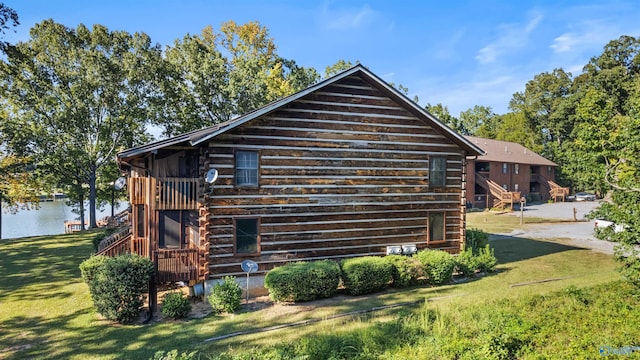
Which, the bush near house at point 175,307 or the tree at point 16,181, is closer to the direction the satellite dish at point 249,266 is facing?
the bush near house

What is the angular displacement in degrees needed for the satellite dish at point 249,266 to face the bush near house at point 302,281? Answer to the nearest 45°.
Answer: approximately 90° to its left

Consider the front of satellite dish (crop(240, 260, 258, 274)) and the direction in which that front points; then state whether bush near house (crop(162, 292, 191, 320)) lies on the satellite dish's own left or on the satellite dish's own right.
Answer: on the satellite dish's own right

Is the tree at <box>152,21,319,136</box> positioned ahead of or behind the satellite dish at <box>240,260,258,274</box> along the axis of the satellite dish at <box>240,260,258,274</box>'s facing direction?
behind

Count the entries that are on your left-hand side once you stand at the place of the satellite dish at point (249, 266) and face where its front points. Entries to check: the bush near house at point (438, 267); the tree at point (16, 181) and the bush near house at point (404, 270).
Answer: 2

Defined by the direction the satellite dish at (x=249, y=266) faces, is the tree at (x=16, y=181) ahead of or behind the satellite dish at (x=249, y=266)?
behind

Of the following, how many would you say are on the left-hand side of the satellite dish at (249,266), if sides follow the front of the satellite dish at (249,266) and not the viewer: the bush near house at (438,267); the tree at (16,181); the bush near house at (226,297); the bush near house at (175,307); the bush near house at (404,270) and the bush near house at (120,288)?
2

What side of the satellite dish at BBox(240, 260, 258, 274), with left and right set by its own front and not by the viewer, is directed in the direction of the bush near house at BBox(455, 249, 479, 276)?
left

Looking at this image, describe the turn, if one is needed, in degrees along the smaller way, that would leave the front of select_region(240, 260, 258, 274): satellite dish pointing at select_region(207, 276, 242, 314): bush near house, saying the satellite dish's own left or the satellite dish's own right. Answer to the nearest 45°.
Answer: approximately 45° to the satellite dish's own right

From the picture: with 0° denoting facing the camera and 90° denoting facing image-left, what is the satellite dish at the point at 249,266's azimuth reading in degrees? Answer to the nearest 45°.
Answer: approximately 0°

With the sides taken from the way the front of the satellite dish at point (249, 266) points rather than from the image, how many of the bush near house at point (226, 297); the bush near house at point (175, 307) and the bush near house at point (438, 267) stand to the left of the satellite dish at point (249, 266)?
1

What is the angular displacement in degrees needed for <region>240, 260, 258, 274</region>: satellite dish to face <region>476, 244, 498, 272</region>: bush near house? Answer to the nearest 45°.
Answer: approximately 90° to its left

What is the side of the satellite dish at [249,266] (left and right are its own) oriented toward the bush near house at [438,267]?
left

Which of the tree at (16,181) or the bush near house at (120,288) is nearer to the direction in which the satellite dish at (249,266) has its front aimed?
the bush near house
